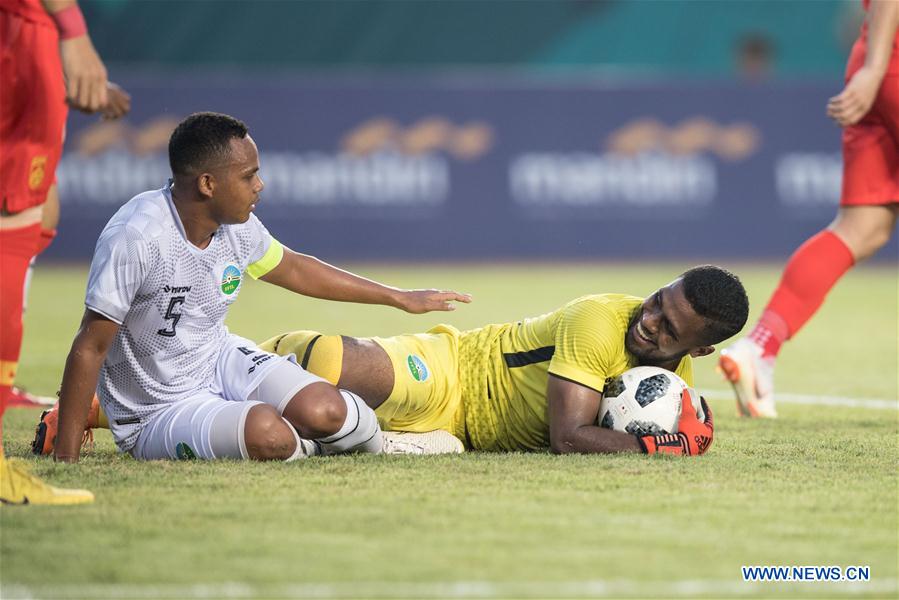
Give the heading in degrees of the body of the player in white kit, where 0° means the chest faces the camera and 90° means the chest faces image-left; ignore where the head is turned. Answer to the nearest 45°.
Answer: approximately 315°

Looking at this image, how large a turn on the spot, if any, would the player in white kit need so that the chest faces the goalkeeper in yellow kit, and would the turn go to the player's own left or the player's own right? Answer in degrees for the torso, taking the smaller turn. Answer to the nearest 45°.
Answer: approximately 45° to the player's own left
